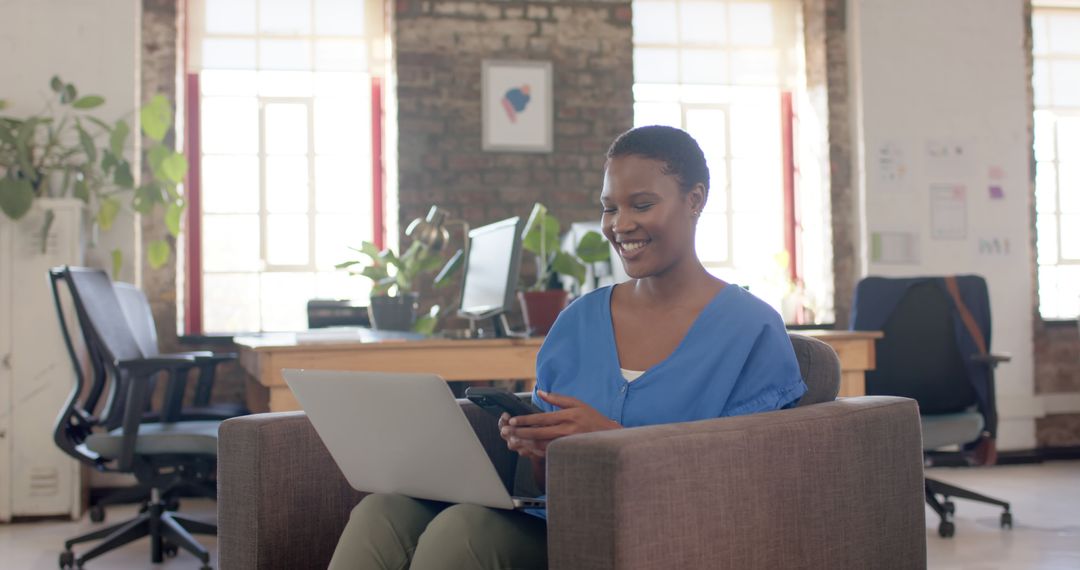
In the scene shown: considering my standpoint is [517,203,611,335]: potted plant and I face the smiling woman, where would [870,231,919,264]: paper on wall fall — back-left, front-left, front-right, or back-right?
back-left

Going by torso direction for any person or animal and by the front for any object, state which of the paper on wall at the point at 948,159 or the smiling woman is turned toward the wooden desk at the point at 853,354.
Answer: the paper on wall

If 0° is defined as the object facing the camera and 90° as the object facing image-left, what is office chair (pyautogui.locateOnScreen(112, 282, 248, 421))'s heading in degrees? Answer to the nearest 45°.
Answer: approximately 270°

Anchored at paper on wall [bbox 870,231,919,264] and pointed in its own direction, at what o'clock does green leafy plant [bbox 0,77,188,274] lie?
The green leafy plant is roughly at 2 o'clock from the paper on wall.

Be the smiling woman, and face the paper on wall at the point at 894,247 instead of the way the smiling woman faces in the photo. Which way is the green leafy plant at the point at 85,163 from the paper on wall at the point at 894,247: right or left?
left

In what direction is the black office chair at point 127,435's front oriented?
to the viewer's right

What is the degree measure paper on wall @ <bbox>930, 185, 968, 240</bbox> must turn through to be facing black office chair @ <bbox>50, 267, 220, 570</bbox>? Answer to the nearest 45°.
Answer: approximately 45° to its right
